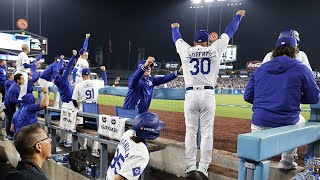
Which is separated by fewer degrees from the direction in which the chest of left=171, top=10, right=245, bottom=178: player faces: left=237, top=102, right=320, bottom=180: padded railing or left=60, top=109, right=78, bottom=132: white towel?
the white towel

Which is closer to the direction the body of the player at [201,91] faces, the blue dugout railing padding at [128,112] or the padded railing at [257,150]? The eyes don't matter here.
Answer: the blue dugout railing padding

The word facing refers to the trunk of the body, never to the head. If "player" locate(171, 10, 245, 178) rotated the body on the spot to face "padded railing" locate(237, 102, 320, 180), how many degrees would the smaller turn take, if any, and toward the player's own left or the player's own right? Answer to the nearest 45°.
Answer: approximately 180°

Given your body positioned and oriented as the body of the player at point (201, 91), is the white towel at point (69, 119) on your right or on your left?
on your left

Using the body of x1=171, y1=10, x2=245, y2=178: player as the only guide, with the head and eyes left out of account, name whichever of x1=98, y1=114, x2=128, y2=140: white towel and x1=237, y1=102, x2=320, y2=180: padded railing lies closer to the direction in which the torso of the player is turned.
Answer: the white towel

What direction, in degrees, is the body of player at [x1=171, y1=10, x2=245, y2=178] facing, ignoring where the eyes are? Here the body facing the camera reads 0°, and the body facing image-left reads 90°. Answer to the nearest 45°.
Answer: approximately 180°

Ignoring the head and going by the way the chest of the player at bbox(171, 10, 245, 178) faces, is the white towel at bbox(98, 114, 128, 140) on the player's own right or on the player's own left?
on the player's own left

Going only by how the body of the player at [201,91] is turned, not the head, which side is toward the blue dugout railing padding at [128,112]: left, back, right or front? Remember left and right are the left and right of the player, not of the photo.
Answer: left
